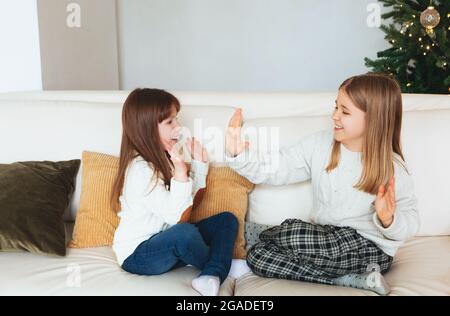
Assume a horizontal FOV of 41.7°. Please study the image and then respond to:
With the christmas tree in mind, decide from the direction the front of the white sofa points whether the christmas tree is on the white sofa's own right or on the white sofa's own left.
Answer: on the white sofa's own left

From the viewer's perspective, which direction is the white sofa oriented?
toward the camera
